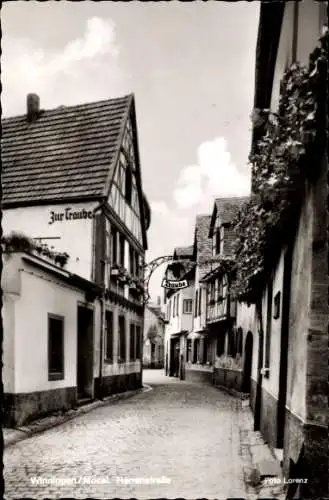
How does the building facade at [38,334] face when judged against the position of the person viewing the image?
facing the viewer and to the right of the viewer

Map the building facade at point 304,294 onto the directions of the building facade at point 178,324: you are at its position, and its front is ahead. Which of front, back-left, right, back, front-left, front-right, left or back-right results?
front-left

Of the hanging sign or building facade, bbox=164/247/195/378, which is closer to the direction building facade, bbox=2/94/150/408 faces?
the hanging sign

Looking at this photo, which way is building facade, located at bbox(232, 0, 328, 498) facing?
to the viewer's left

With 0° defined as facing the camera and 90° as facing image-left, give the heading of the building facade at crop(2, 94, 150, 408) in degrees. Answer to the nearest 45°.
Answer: approximately 315°

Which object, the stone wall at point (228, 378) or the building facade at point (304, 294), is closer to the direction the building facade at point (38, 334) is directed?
the building facade

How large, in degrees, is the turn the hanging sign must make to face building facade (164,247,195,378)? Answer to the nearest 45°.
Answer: approximately 180°

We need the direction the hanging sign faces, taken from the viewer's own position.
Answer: facing the viewer

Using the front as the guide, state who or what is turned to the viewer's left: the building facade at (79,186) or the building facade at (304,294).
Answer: the building facade at (304,294)

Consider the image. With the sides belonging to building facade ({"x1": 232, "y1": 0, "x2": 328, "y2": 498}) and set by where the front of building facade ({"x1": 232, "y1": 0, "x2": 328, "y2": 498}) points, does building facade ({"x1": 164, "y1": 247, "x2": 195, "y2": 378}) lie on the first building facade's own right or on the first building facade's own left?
on the first building facade's own right

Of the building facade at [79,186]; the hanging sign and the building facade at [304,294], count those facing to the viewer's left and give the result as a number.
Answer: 1

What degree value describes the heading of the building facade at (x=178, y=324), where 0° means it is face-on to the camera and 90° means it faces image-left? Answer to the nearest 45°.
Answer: approximately 45°

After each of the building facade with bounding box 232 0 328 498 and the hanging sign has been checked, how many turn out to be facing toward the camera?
1
